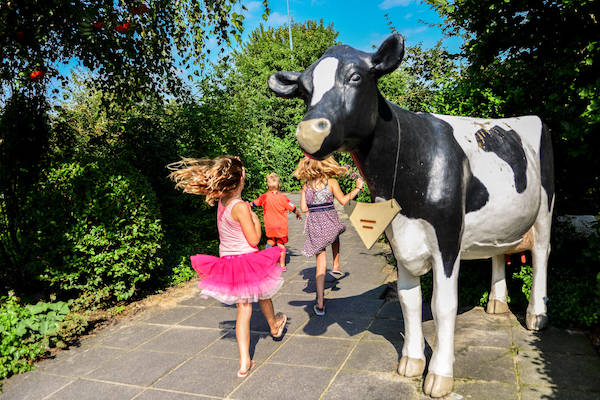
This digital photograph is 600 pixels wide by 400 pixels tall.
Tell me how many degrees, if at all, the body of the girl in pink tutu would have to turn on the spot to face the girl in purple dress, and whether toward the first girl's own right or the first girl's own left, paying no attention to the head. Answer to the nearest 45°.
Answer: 0° — they already face them

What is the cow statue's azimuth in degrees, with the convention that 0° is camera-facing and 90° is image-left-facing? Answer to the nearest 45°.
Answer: approximately 45°

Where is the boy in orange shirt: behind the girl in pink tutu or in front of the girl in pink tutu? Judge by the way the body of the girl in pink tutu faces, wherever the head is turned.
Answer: in front

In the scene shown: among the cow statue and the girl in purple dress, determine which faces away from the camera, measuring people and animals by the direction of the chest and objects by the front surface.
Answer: the girl in purple dress

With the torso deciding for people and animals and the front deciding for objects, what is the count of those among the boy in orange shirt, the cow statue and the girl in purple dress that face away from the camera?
2

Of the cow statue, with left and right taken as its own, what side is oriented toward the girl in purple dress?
right

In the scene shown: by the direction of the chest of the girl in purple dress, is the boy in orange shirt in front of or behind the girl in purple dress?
in front

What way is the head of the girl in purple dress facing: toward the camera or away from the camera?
away from the camera

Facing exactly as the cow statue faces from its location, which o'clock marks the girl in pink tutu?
The girl in pink tutu is roughly at 2 o'clock from the cow statue.

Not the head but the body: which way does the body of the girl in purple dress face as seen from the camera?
away from the camera

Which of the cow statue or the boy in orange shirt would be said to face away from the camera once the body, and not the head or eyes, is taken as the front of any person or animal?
the boy in orange shirt

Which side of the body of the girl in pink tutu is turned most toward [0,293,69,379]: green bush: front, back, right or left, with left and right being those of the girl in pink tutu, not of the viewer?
left

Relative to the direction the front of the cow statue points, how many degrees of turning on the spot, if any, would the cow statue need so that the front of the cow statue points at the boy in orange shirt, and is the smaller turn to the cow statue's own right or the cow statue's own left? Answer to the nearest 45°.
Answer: approximately 90° to the cow statue's own right

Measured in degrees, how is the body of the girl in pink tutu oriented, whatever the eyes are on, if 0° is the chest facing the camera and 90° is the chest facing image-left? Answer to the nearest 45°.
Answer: approximately 225°

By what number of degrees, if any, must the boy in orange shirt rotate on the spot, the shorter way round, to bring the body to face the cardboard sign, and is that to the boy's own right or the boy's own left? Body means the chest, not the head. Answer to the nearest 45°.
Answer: approximately 180°

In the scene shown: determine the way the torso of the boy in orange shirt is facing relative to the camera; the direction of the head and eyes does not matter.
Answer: away from the camera

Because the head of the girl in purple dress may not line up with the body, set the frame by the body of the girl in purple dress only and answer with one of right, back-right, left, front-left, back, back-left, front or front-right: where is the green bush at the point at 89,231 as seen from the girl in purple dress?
left
